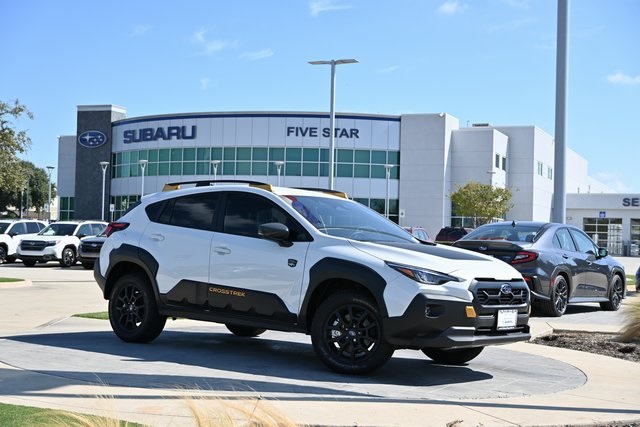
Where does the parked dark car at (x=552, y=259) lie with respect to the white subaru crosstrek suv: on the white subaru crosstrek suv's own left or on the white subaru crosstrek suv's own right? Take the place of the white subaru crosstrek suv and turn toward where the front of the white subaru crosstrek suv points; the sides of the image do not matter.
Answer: on the white subaru crosstrek suv's own left

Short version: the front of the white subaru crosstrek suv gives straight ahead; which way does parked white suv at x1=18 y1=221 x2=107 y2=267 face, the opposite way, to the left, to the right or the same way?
to the right

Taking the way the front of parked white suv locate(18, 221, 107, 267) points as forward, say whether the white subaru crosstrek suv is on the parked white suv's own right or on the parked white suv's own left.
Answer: on the parked white suv's own left

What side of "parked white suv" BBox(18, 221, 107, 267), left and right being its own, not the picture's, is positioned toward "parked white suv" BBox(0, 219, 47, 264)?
right

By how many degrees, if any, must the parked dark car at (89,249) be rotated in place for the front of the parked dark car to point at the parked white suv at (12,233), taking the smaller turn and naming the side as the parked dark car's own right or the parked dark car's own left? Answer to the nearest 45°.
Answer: approximately 90° to the parked dark car's own right

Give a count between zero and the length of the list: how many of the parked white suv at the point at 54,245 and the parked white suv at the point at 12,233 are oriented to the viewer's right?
0

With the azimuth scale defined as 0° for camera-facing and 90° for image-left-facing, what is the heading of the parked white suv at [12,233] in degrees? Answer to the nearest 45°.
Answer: approximately 45°

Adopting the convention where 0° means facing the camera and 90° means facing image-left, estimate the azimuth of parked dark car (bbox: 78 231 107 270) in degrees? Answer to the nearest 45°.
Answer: approximately 45°

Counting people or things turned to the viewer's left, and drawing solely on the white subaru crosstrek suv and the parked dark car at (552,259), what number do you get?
0

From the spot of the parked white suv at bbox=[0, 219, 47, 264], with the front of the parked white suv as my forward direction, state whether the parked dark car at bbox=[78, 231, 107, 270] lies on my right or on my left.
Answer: on my left

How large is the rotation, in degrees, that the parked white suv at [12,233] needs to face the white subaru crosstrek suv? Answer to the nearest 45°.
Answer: approximately 45° to its left

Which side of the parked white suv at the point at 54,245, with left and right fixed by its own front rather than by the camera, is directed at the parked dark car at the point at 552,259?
left

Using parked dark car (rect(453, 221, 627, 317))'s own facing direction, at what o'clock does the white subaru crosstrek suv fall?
The white subaru crosstrek suv is roughly at 5 o'clock from the parked dark car.

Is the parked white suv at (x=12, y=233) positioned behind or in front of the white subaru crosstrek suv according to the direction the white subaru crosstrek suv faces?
behind

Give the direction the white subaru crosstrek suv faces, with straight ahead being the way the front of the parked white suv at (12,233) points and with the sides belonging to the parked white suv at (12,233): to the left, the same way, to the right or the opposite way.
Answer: to the left
